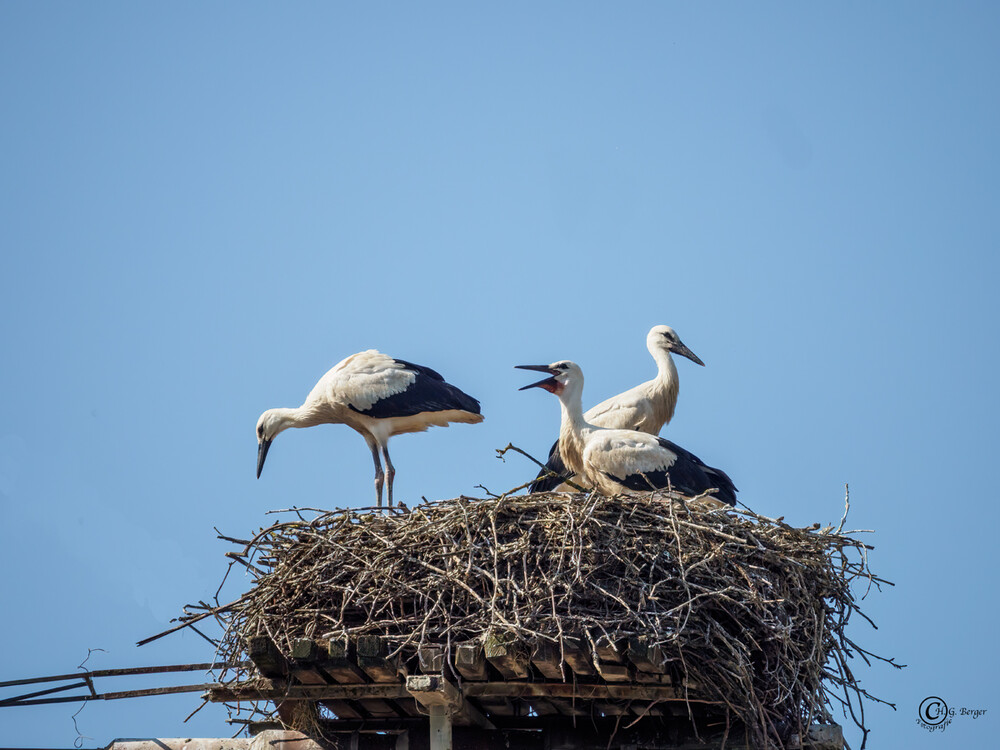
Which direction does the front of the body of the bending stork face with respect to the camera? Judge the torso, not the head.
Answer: to the viewer's left
